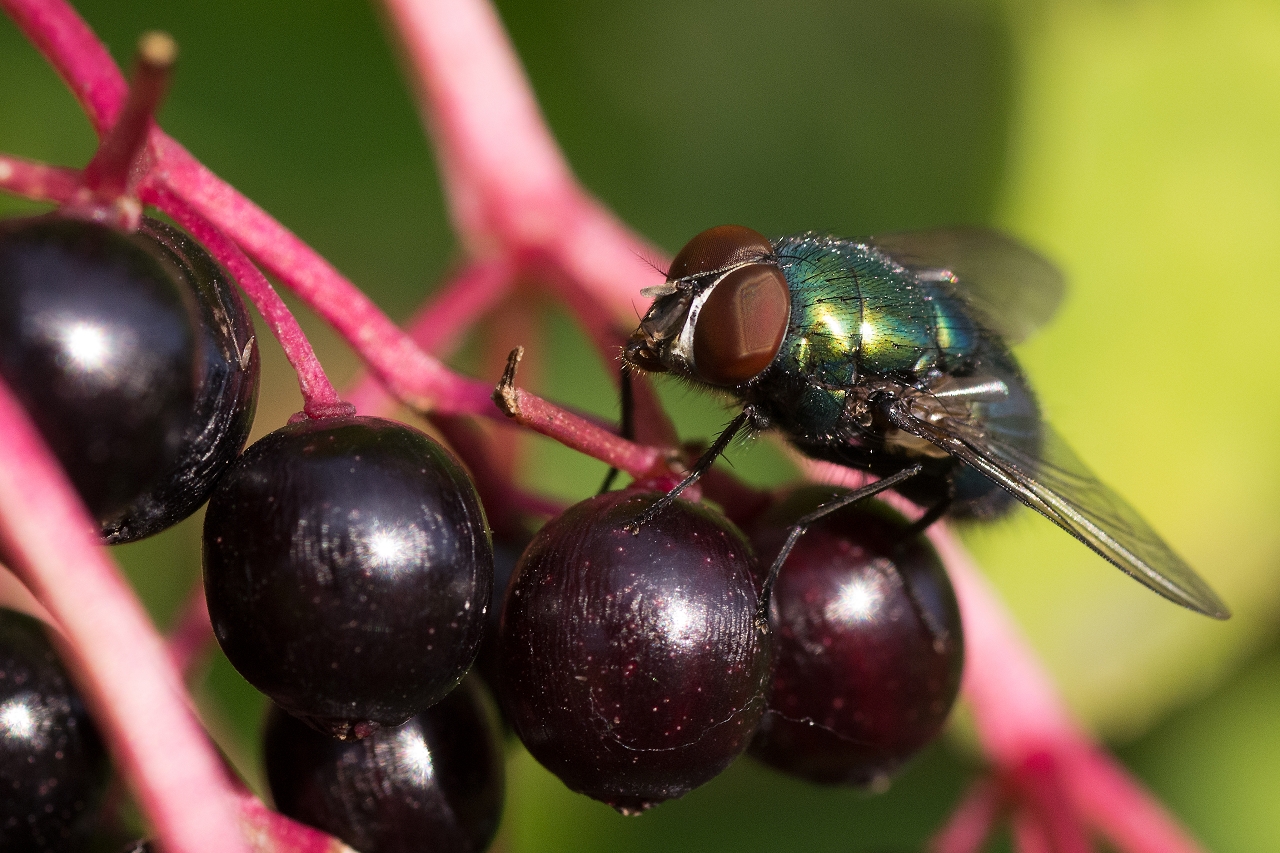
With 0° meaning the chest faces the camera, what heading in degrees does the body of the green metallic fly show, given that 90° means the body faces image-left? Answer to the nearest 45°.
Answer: approximately 45°

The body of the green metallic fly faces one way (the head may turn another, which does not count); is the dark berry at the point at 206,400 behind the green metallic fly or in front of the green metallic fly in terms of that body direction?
in front

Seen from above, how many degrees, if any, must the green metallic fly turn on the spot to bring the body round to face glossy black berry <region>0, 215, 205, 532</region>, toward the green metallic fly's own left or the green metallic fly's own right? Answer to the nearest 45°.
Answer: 0° — it already faces it

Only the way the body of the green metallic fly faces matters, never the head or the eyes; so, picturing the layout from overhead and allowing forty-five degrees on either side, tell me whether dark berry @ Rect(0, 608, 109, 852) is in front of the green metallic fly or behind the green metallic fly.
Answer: in front
